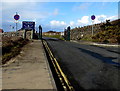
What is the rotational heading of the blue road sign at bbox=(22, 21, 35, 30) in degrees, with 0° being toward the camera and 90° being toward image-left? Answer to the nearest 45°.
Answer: approximately 0°
